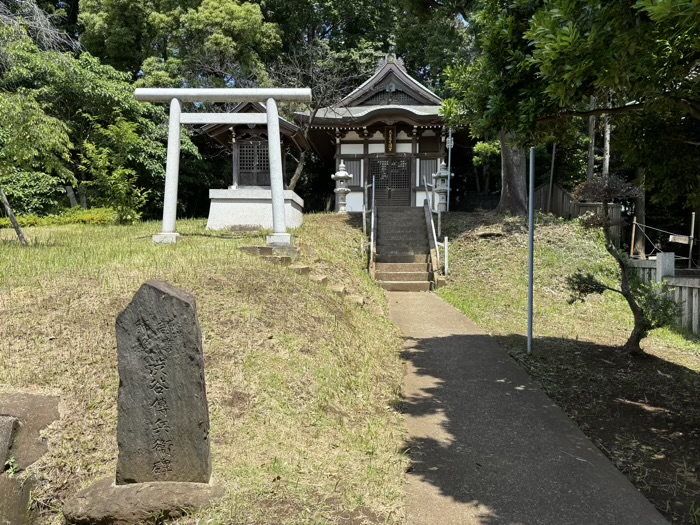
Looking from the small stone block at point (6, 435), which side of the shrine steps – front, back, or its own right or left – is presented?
front

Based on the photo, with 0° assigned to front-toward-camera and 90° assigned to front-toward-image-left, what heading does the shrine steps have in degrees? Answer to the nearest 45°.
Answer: approximately 0°

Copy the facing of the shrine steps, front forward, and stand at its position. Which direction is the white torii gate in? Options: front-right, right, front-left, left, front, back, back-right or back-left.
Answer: front-right

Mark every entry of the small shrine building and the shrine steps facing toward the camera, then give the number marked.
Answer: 2

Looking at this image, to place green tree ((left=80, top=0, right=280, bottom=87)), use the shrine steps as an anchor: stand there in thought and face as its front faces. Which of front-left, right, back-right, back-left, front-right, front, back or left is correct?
back-right

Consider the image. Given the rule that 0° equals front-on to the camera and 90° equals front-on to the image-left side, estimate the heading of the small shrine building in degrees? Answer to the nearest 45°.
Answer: approximately 0°

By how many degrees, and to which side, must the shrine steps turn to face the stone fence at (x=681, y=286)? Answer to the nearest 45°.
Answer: approximately 45° to its left
